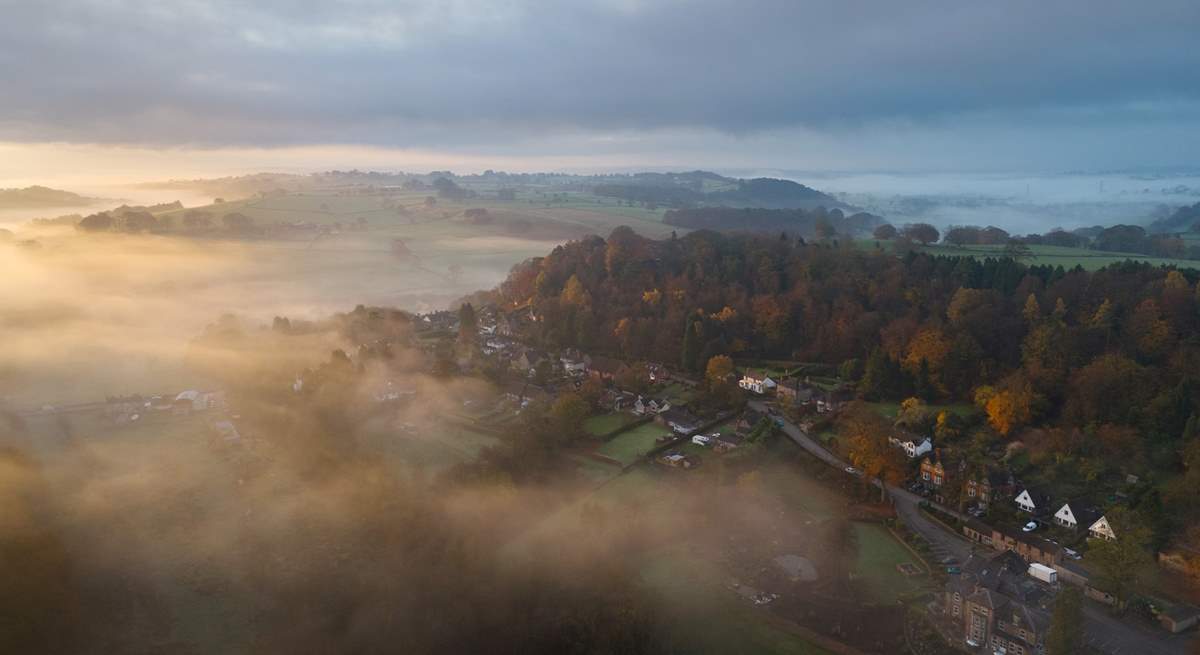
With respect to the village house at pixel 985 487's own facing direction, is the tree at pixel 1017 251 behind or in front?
behind

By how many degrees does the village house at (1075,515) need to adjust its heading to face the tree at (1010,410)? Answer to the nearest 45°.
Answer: approximately 135° to its right

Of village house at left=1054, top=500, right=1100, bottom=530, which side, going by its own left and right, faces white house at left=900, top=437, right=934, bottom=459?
right

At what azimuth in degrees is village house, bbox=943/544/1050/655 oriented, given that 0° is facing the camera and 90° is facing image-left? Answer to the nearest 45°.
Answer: approximately 45°

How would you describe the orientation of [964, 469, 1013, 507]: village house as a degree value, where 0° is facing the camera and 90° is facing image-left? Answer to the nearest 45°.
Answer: approximately 45°

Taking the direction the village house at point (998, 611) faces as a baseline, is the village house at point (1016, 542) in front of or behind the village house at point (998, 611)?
behind

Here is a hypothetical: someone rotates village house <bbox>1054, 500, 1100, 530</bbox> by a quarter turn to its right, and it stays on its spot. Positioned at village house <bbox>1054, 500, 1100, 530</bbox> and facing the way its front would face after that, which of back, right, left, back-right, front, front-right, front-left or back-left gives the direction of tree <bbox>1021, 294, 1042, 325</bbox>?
front-right
